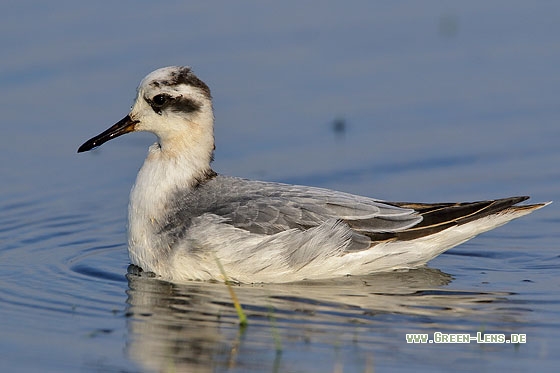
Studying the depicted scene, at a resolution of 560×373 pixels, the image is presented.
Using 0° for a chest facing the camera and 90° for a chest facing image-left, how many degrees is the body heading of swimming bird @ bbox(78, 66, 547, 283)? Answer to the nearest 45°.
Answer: approximately 90°
